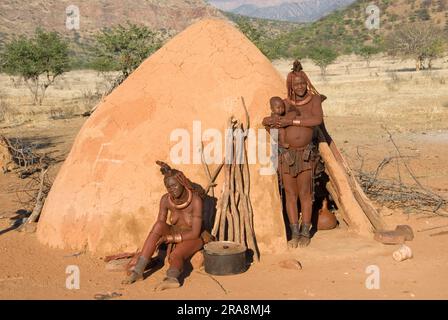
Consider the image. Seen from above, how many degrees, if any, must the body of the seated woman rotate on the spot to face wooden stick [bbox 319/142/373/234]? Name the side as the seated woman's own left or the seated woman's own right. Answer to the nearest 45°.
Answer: approximately 180°

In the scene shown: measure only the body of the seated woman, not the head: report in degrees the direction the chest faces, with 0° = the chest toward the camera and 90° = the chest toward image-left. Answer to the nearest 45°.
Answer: approximately 45°

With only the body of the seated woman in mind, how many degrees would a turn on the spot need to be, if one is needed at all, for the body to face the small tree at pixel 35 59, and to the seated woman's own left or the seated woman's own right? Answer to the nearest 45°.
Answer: approximately 135° to the seated woman's own right

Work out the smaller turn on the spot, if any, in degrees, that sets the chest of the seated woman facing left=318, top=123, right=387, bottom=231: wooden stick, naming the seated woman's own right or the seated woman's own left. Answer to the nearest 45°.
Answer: approximately 180°

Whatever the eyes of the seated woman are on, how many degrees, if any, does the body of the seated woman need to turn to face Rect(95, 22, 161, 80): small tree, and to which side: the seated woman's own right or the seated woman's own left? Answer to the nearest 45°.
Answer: approximately 135° to the seated woman's own right

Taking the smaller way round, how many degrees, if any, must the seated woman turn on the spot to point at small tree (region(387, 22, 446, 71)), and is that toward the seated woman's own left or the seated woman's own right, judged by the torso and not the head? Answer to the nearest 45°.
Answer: approximately 180°

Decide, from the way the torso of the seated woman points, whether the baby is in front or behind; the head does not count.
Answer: behind
